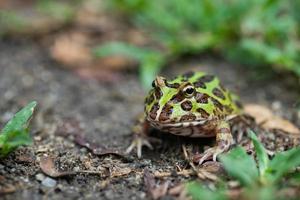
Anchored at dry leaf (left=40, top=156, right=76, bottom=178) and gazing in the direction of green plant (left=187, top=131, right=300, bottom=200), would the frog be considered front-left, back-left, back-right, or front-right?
front-left

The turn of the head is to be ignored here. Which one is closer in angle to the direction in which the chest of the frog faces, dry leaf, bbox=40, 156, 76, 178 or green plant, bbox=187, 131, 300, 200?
the dry leaf

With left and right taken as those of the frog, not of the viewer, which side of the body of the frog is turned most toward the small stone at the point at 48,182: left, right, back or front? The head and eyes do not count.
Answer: front

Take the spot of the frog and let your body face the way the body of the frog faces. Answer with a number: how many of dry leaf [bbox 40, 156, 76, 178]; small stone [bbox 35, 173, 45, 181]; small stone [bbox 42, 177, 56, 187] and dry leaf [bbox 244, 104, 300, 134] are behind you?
1

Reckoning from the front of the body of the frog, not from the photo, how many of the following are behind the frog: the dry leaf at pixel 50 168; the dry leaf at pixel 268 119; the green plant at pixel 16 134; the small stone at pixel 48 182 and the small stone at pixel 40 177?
1

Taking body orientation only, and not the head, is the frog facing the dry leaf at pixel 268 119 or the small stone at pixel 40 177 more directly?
the small stone

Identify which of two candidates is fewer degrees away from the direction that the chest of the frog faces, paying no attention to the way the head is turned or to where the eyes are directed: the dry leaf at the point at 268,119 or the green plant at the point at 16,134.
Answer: the green plant

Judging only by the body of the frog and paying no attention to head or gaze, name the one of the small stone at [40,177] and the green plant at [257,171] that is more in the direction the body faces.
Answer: the small stone

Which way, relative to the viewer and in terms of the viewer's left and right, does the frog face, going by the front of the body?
facing the viewer and to the left of the viewer

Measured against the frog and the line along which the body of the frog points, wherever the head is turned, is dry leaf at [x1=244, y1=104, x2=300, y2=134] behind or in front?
behind

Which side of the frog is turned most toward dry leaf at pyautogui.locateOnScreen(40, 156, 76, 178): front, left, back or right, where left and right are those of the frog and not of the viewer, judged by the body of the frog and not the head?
front

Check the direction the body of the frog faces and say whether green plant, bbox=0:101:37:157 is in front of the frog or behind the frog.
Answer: in front

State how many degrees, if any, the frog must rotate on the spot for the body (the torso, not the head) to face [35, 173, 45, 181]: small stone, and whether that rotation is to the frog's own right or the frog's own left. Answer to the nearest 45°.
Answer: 0° — it already faces it
